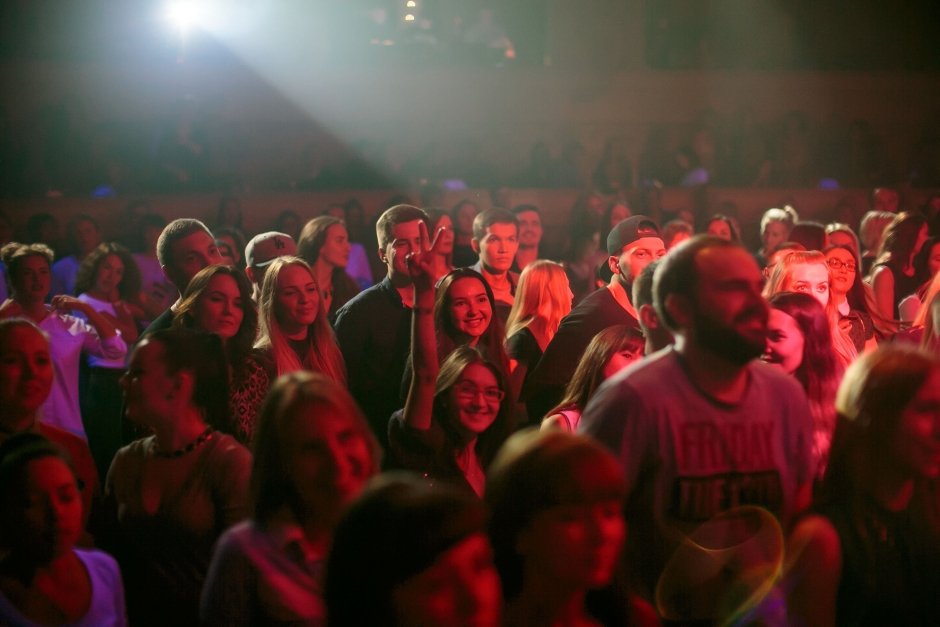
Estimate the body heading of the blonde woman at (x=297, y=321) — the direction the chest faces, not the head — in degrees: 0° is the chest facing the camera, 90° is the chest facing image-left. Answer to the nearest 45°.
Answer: approximately 315°

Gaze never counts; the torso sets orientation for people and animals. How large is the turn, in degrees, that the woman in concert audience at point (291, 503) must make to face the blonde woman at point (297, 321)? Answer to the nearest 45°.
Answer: approximately 135° to their left

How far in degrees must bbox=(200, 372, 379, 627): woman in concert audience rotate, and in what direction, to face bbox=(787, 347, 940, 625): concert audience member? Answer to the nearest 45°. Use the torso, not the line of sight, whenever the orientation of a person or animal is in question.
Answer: approximately 45° to their left

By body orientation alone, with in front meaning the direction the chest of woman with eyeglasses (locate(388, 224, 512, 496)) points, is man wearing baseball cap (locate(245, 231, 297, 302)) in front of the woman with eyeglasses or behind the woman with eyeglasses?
behind

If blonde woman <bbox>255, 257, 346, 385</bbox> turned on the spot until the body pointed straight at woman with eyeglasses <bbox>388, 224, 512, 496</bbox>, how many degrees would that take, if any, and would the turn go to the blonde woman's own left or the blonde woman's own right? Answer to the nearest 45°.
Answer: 0° — they already face them

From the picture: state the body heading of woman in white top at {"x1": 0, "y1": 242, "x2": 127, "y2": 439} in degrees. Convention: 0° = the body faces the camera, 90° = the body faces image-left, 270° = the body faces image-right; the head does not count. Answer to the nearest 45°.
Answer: approximately 315°

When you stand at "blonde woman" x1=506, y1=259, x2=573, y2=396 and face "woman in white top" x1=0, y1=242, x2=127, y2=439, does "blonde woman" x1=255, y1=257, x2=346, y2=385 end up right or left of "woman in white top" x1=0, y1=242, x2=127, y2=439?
left

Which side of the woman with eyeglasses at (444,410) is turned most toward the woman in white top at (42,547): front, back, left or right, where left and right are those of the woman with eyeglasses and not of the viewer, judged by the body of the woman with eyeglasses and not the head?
right

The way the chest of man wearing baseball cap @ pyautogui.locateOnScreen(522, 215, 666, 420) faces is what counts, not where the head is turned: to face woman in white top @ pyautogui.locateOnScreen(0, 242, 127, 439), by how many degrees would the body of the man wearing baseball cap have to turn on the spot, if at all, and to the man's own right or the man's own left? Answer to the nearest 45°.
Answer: approximately 135° to the man's own right
